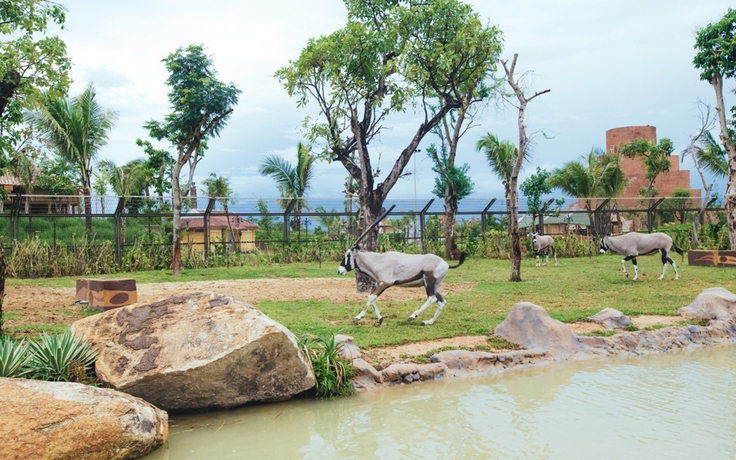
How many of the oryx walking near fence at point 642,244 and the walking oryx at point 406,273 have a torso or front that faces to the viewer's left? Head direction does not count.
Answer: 2

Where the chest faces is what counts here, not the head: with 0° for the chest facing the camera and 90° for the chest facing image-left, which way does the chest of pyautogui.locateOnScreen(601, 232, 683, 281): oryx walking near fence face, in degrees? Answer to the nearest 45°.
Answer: approximately 90°

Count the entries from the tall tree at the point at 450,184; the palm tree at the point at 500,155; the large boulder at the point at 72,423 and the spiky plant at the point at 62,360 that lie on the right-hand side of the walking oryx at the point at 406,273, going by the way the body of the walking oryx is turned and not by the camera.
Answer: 2

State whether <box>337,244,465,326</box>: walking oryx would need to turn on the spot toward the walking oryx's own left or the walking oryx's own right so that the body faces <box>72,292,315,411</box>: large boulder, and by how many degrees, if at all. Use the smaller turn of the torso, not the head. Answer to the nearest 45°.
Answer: approximately 45° to the walking oryx's own left

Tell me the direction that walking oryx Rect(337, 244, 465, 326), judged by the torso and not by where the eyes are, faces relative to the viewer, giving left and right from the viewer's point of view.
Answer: facing to the left of the viewer

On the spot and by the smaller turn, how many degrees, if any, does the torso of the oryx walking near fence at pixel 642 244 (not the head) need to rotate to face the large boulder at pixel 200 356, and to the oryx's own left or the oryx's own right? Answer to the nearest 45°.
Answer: approximately 90° to the oryx's own left

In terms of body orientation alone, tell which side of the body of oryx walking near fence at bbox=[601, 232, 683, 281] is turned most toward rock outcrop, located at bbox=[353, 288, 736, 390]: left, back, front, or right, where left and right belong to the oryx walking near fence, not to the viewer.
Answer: left

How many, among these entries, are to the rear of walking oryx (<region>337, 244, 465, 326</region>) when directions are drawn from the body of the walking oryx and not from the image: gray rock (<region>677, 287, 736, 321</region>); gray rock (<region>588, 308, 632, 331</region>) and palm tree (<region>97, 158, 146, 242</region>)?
2

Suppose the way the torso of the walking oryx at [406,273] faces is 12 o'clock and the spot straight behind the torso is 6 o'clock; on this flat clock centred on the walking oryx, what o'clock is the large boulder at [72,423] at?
The large boulder is roughly at 10 o'clock from the walking oryx.

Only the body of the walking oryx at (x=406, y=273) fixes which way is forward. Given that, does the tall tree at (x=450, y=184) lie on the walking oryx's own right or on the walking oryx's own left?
on the walking oryx's own right
